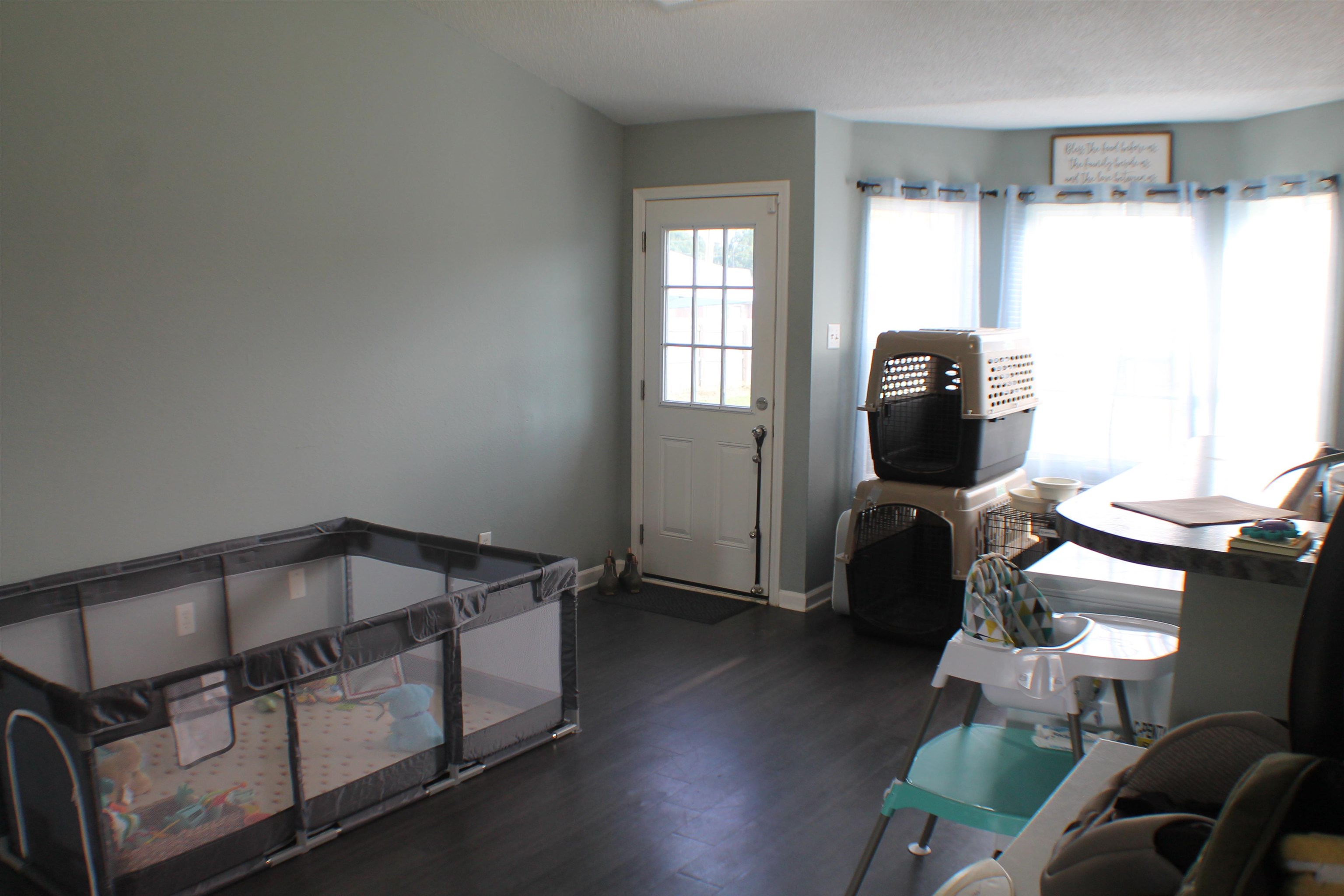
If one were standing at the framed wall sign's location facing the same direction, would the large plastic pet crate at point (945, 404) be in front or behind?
in front

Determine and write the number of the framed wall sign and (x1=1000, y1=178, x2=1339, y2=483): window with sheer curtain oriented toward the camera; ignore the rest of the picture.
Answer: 2

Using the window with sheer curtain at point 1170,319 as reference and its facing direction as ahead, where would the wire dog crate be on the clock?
The wire dog crate is roughly at 1 o'clock from the window with sheer curtain.

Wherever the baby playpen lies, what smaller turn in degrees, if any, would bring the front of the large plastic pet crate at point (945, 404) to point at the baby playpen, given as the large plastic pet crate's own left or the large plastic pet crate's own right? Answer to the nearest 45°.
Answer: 0° — it already faces it

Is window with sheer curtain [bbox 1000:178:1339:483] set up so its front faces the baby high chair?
yes

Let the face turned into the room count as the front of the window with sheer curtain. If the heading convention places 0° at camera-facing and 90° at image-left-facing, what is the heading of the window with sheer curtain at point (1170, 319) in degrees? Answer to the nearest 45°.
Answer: approximately 0°

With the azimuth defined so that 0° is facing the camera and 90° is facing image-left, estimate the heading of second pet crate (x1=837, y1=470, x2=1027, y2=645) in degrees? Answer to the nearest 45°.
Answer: approximately 45°

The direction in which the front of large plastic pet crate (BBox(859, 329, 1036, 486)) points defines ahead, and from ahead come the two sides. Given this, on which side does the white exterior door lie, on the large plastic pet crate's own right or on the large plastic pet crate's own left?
on the large plastic pet crate's own right

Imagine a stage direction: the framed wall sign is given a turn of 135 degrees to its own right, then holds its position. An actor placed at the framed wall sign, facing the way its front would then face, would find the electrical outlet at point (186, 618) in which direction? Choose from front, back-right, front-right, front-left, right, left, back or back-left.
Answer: left

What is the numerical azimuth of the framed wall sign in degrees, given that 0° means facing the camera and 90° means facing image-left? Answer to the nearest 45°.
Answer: approximately 0°

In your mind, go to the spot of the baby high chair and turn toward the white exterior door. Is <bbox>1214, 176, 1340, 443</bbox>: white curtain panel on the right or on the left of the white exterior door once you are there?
right

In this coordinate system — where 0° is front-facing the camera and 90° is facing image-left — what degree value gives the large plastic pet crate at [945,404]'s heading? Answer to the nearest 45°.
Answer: approximately 45°
